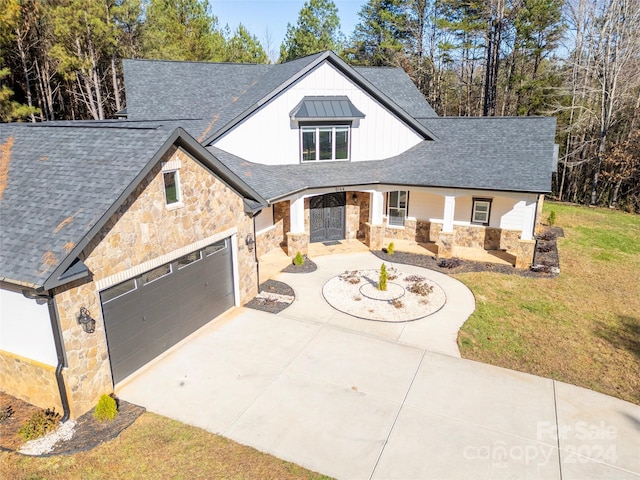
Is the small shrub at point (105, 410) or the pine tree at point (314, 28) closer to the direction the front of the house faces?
the small shrub

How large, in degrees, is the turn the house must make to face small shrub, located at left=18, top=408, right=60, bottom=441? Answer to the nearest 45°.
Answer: approximately 45° to its right

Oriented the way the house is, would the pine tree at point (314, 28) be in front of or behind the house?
behind

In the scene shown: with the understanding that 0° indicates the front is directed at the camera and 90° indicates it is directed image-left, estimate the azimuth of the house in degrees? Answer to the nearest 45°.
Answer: approximately 0°

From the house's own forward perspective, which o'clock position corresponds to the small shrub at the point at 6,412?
The small shrub is roughly at 1 o'clock from the house.
